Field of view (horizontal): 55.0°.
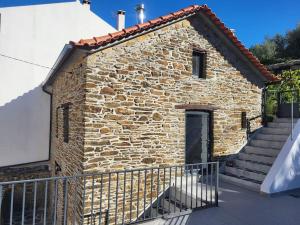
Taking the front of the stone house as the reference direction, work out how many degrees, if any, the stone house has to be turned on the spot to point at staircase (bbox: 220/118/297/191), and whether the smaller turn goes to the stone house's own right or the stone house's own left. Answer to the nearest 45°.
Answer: approximately 45° to the stone house's own left

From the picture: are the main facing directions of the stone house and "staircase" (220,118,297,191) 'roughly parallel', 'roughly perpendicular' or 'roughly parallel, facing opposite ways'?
roughly perpendicular

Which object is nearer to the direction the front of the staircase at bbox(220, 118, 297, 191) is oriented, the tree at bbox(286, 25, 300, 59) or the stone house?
the stone house

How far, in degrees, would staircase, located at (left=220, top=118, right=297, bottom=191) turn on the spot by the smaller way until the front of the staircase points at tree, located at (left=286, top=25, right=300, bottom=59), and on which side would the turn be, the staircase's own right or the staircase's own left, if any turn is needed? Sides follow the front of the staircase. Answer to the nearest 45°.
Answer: approximately 135° to the staircase's own right

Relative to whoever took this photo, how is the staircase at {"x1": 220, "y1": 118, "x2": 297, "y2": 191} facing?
facing the viewer and to the left of the viewer

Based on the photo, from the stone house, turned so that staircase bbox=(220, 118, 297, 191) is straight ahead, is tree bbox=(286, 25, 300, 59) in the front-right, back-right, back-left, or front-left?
front-left

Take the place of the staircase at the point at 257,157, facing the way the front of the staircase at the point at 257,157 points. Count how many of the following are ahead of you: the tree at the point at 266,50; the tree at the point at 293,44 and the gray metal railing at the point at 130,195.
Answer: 1

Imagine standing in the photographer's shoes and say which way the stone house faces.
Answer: facing the viewer and to the right of the viewer

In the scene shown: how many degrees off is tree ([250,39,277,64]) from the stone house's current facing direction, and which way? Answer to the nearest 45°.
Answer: approximately 90° to its left

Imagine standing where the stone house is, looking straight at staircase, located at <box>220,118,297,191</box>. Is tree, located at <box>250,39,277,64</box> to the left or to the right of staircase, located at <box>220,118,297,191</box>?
left
